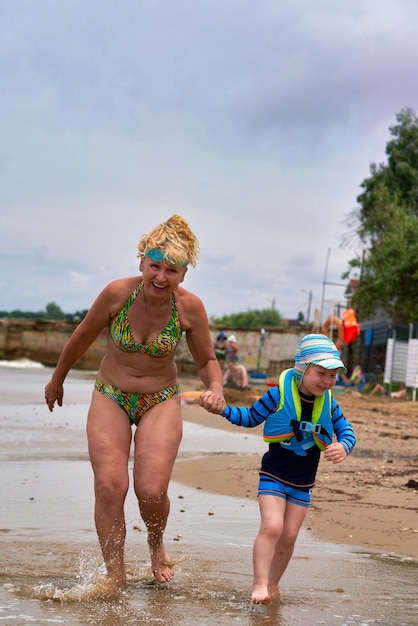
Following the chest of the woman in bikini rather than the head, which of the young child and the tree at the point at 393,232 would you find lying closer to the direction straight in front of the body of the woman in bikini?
the young child

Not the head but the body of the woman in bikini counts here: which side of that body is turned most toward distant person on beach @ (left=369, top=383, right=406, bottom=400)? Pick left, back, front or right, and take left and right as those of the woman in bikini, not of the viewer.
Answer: back

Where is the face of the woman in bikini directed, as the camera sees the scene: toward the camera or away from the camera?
toward the camera

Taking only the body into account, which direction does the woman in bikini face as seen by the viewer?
toward the camera

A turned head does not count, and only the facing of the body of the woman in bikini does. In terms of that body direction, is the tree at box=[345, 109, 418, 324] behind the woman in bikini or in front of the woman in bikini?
behind

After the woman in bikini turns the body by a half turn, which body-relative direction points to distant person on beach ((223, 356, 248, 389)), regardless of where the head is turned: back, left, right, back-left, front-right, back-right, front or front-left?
front

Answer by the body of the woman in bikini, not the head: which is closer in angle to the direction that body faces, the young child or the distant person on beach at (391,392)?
the young child

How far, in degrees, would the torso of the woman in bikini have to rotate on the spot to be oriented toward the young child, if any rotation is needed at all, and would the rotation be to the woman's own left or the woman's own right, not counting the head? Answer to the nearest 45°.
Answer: approximately 90° to the woman's own left
